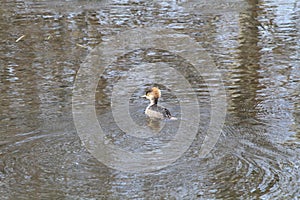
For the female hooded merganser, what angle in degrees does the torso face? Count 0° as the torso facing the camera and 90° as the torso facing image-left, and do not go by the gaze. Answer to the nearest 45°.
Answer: approximately 90°
